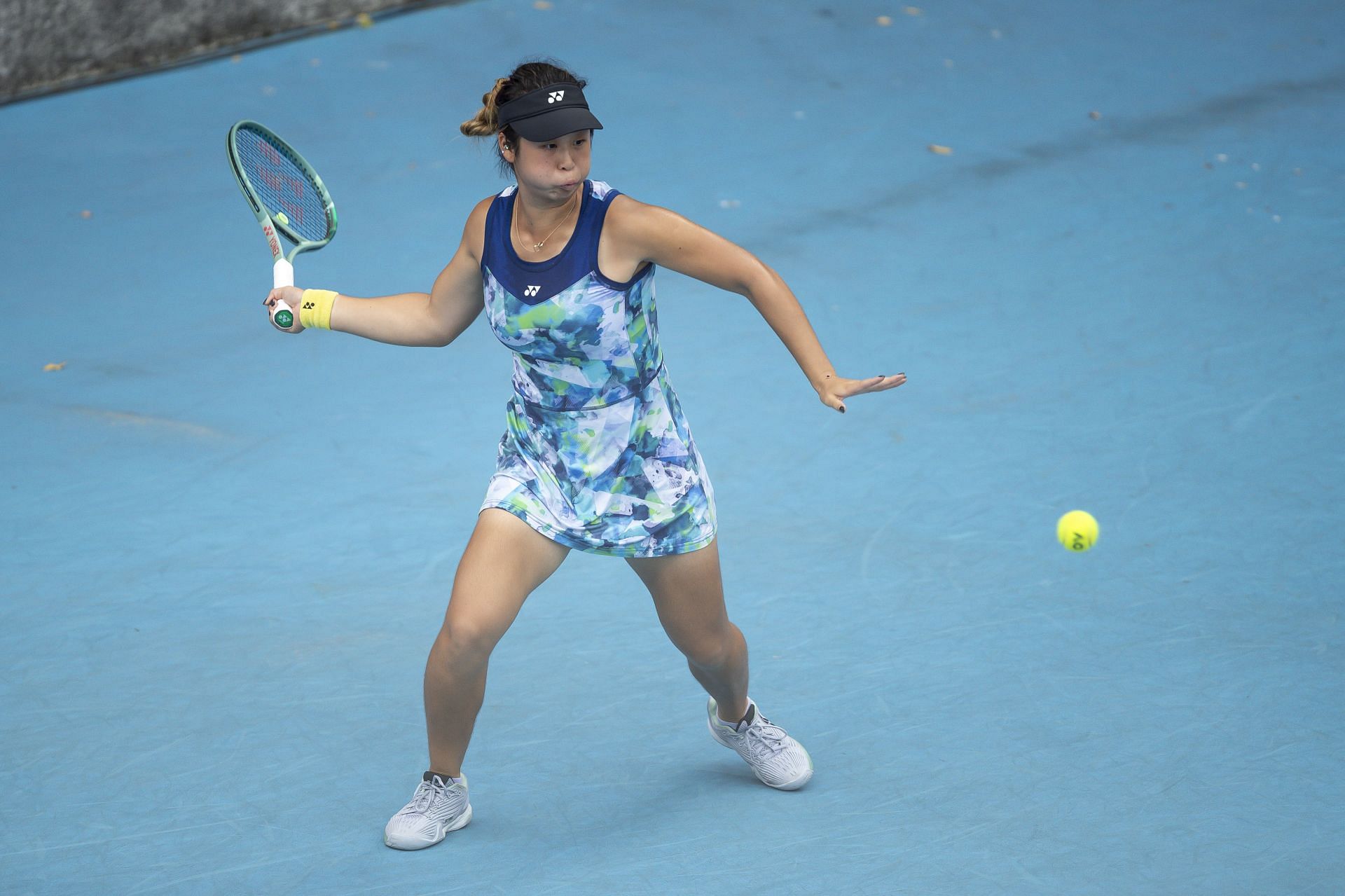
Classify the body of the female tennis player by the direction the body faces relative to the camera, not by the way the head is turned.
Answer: toward the camera

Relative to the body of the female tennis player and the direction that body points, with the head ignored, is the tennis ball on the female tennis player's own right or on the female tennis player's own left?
on the female tennis player's own left
